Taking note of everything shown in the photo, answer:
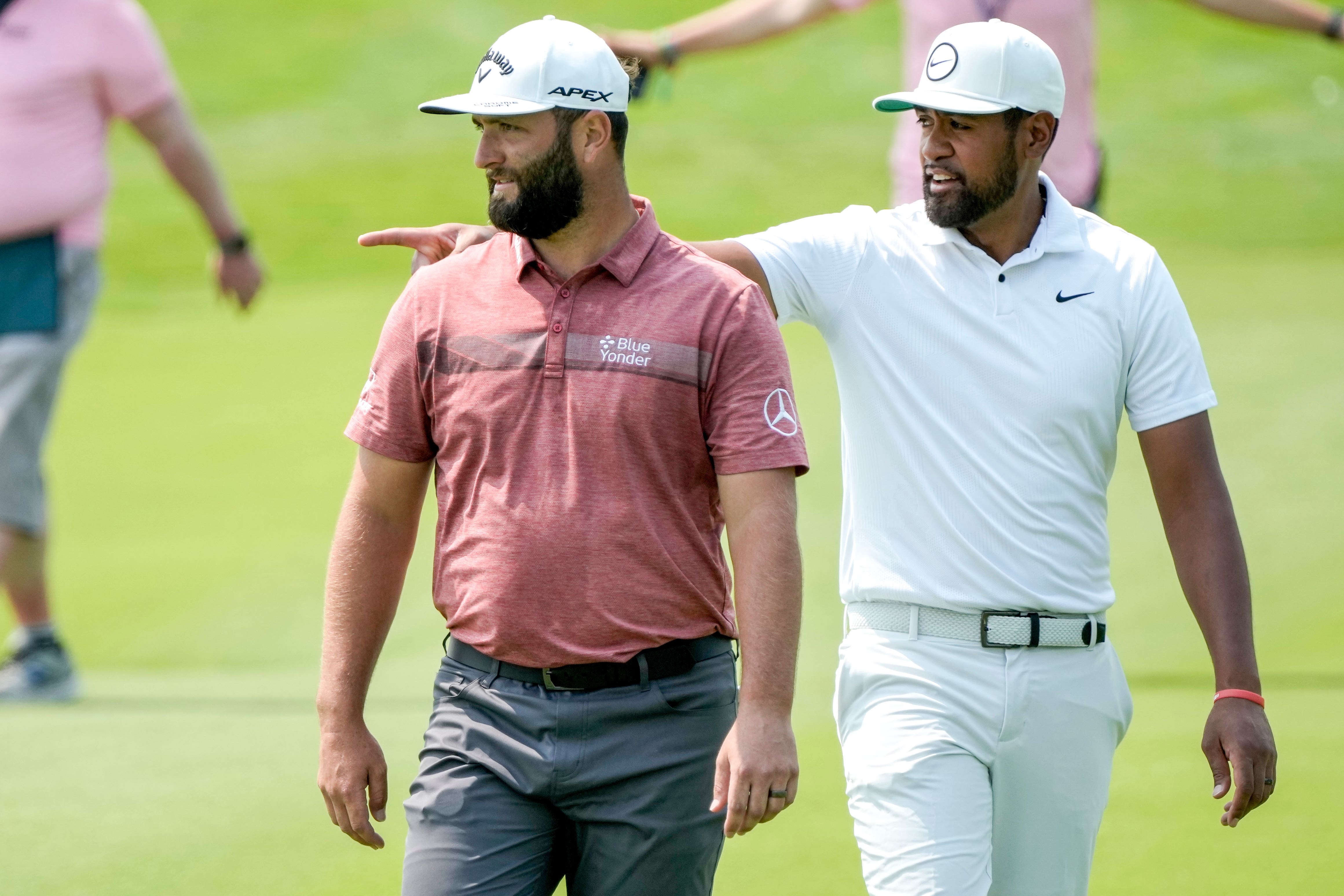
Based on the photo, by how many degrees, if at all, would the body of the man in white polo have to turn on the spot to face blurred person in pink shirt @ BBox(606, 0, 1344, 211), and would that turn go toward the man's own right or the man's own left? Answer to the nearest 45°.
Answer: approximately 180°

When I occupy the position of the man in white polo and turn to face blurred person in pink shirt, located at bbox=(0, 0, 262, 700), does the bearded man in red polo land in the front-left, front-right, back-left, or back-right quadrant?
front-left

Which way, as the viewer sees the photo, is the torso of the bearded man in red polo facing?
toward the camera

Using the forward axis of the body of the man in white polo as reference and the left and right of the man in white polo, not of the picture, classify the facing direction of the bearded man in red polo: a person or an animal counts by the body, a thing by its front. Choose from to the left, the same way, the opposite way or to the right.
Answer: the same way

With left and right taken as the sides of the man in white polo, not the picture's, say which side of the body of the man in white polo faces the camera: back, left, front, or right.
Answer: front

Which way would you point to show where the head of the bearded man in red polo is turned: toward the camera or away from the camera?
toward the camera
